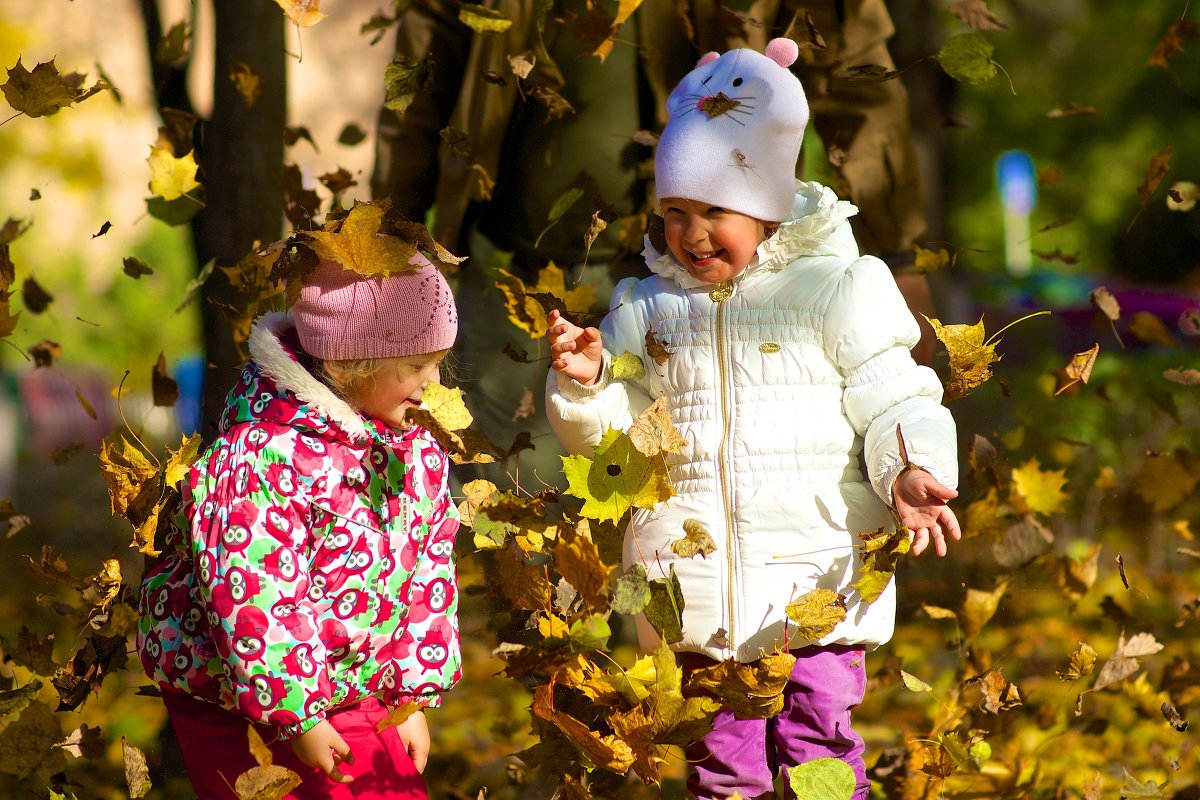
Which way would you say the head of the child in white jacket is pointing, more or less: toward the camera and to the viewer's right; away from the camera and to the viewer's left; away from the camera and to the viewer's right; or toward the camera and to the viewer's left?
toward the camera and to the viewer's left

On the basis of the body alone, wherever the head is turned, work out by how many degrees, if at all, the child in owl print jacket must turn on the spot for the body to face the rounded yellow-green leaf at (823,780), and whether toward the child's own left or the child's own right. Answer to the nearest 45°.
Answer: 0° — they already face it

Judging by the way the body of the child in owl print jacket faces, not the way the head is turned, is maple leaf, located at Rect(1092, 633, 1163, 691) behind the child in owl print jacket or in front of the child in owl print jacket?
in front

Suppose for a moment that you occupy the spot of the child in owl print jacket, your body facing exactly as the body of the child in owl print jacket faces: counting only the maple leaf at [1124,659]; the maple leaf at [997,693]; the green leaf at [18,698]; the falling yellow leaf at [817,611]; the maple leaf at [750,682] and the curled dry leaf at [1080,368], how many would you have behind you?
1

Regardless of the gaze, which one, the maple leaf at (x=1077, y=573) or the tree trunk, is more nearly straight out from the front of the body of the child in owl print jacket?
the maple leaf

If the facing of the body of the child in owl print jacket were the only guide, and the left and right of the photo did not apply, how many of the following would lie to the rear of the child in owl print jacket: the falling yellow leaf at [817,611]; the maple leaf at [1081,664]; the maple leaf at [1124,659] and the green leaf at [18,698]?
1

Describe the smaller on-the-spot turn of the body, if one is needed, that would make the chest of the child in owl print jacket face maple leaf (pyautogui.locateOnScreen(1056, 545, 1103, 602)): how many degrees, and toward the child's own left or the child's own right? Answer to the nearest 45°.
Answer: approximately 45° to the child's own left

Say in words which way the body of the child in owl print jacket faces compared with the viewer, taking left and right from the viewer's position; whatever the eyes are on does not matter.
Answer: facing the viewer and to the right of the viewer

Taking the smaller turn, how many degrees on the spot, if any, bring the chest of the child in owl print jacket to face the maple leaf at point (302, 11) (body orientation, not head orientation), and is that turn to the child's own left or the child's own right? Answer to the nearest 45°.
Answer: approximately 135° to the child's own left

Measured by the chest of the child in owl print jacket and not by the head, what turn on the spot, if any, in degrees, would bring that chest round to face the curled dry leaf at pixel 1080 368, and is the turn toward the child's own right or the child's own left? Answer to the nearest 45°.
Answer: approximately 45° to the child's own left

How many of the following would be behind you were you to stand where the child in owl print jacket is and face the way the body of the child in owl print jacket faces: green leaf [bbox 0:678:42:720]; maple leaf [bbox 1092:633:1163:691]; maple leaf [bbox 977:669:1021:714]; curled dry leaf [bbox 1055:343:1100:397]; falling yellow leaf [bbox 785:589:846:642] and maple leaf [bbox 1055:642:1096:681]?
1

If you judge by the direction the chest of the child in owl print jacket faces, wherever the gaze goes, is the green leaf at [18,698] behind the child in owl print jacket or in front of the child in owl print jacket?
behind
